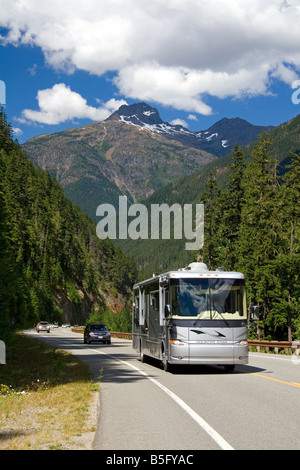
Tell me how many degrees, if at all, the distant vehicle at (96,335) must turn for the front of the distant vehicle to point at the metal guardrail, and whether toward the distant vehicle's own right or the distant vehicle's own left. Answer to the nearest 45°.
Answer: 0° — it already faces it

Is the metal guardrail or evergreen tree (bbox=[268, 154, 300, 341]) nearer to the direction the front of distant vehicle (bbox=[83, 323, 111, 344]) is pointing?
the metal guardrail

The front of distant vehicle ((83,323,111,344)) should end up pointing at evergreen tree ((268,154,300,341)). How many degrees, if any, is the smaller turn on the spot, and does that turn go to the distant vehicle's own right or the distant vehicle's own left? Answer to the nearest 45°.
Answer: approximately 45° to the distant vehicle's own left

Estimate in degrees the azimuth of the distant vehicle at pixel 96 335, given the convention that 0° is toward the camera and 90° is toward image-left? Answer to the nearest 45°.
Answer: approximately 315°
